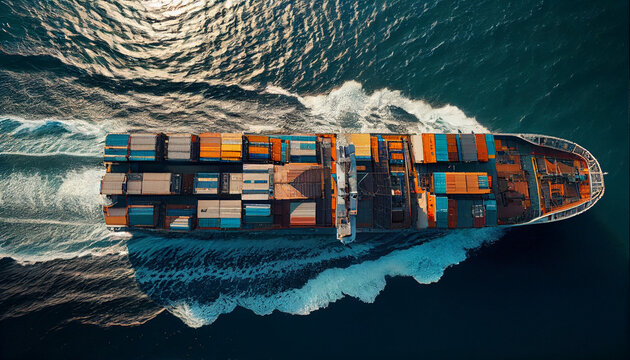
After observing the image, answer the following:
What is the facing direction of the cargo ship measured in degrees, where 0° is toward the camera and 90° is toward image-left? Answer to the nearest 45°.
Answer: approximately 270°
